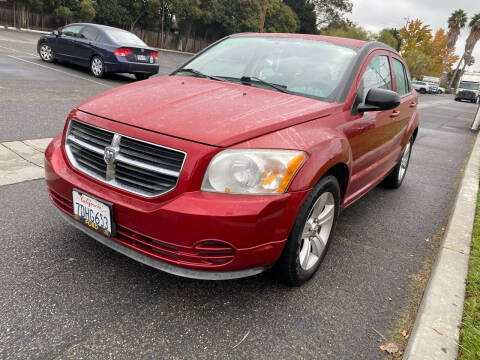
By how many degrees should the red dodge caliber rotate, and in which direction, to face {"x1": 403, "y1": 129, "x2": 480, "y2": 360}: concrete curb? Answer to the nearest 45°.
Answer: approximately 135° to its left

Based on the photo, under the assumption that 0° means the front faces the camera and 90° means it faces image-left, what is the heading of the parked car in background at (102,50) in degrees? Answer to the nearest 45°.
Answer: approximately 135°

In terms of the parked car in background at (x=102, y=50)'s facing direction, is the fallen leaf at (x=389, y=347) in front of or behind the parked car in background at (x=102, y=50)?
behind

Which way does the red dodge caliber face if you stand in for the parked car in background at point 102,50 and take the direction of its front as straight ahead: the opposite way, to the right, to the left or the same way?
to the left

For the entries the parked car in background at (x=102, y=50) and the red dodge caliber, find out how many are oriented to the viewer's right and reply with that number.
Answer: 0

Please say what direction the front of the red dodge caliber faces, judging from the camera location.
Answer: facing the viewer and to the left of the viewer

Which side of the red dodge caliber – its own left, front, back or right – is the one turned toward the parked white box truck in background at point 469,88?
back

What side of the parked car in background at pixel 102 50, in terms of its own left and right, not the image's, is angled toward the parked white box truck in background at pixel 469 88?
right

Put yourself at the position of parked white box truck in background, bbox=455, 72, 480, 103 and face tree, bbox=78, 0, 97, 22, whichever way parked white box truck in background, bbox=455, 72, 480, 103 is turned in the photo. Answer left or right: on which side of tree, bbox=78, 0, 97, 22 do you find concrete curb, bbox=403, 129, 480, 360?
left

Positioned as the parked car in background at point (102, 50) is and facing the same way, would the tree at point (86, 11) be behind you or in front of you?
in front

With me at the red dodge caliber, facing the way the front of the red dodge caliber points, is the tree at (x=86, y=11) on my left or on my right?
on my right
